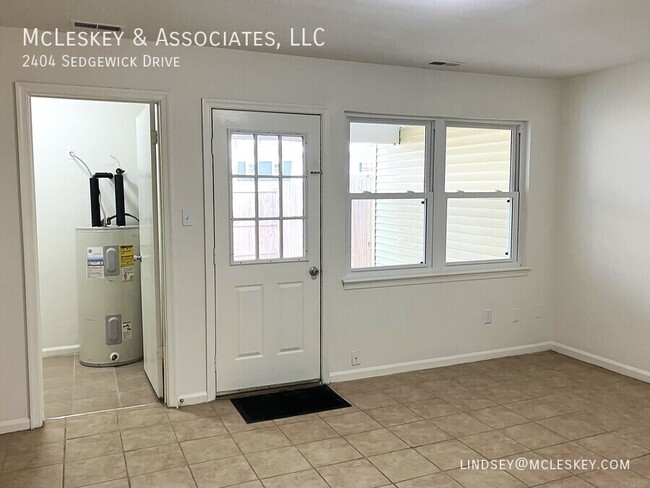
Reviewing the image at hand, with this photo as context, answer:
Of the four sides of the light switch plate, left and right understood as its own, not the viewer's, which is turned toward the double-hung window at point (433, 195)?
left

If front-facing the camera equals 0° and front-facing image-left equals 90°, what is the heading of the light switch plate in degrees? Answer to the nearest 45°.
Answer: approximately 0°

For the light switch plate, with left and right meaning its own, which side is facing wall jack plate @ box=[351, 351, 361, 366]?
left

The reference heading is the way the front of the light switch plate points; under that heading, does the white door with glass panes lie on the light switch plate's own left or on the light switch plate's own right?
on the light switch plate's own left

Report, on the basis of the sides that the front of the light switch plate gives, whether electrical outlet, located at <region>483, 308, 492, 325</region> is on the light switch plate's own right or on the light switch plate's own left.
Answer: on the light switch plate's own left

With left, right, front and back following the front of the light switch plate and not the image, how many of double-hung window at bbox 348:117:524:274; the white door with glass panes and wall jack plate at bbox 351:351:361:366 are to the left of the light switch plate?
3
